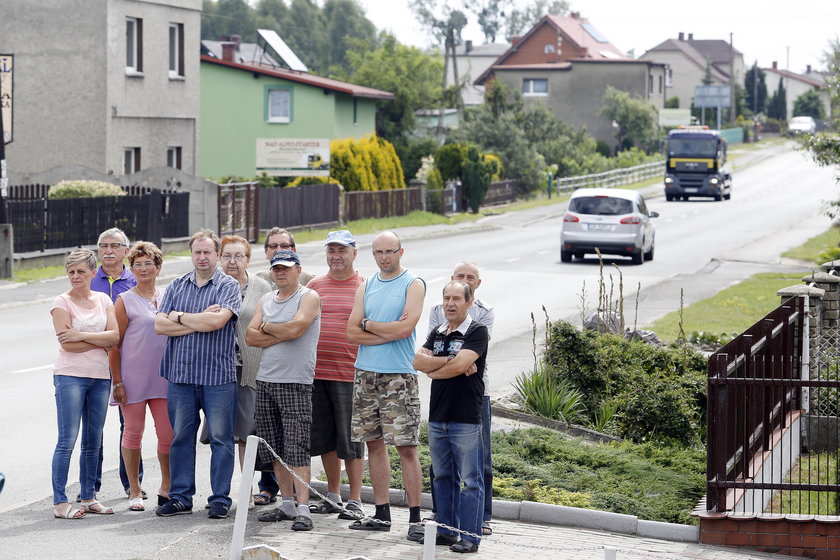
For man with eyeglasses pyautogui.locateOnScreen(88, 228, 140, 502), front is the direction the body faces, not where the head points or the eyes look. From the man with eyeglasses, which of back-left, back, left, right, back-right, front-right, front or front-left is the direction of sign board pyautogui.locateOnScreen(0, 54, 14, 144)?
back

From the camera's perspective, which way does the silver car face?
away from the camera

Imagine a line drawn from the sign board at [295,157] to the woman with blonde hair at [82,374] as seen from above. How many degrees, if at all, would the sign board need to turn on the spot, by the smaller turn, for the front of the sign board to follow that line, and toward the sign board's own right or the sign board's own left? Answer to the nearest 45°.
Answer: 0° — it already faces them

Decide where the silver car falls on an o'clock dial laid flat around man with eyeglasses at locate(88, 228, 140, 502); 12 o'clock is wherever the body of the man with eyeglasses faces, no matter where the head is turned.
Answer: The silver car is roughly at 7 o'clock from the man with eyeglasses.

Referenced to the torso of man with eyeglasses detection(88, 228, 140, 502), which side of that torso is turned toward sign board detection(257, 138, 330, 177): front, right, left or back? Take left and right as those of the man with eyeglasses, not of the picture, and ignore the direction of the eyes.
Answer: back

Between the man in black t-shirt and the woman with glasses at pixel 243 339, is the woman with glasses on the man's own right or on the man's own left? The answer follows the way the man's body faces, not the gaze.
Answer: on the man's own right

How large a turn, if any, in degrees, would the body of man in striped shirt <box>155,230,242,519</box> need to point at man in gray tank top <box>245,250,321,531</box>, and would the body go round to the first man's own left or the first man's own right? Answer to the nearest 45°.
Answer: approximately 45° to the first man's own left

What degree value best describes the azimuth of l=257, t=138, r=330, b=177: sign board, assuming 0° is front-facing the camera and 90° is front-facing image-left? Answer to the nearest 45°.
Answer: approximately 0°

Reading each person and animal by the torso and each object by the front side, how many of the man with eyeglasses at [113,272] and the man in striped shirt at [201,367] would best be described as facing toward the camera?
2

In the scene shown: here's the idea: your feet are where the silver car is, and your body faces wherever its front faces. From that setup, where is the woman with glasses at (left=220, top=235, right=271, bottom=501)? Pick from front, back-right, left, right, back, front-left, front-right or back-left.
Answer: back

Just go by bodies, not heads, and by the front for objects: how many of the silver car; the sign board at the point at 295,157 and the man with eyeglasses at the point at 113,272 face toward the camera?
2

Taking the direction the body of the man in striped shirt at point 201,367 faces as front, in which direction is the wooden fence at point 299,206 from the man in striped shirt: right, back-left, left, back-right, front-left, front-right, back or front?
back
